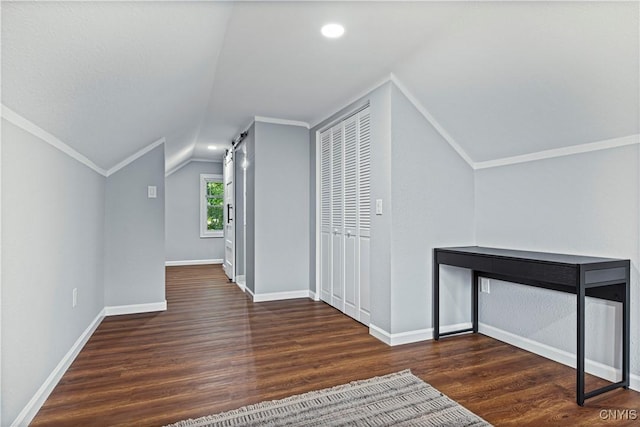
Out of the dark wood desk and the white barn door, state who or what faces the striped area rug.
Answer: the dark wood desk

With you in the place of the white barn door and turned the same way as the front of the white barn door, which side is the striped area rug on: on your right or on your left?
on your left

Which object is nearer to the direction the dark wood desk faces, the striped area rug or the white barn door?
the striped area rug

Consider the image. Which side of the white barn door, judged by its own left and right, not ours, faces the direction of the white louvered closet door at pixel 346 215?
left

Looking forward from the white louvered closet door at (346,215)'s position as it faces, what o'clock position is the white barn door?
The white barn door is roughly at 3 o'clock from the white louvered closet door.

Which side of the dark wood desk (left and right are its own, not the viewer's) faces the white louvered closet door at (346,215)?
right

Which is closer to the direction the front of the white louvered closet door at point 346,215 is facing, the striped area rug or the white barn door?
the striped area rug

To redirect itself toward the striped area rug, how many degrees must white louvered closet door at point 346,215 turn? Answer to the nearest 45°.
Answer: approximately 45° to its left

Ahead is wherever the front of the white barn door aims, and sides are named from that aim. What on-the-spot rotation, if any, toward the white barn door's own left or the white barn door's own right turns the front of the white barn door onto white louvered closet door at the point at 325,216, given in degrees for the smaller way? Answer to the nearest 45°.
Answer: approximately 135° to the white barn door's own left

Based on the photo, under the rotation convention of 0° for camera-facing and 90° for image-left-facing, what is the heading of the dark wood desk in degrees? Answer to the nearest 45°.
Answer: approximately 45°

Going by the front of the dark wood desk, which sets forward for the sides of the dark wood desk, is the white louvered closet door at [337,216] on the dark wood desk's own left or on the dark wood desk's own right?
on the dark wood desk's own right

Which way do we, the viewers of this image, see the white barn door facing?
facing to the left of the viewer

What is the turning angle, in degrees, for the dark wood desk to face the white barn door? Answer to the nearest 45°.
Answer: approximately 90° to its right
